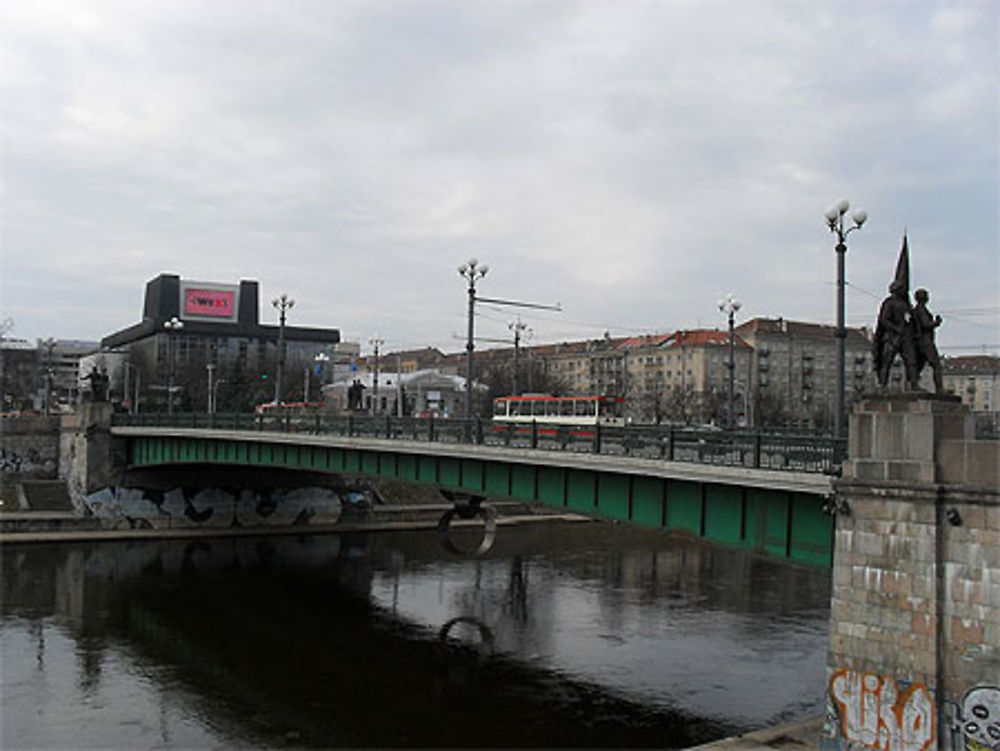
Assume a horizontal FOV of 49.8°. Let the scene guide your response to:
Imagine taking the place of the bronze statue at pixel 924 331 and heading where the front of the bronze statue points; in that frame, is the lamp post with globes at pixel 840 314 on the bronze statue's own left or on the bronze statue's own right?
on the bronze statue's own left
